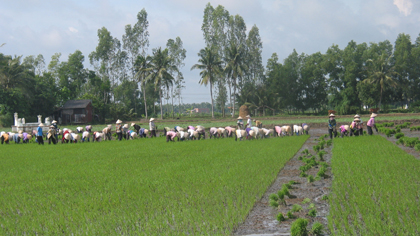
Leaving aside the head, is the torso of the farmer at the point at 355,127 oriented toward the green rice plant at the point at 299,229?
yes

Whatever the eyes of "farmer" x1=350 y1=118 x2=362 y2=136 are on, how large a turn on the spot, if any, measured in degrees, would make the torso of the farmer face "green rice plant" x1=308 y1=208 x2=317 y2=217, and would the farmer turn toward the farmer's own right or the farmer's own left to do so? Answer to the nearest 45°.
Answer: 0° — they already face it

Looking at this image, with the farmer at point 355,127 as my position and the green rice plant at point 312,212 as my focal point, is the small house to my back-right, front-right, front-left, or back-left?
back-right

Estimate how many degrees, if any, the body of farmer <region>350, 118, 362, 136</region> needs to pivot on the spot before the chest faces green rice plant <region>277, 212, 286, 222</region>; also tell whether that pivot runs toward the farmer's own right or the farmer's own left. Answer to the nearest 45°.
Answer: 0° — they already face it

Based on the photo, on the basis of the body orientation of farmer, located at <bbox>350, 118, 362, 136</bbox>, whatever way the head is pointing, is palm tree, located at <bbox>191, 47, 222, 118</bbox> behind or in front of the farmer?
behind

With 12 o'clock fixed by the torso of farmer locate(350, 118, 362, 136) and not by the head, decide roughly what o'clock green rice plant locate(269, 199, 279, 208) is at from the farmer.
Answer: The green rice plant is roughly at 12 o'clock from the farmer.

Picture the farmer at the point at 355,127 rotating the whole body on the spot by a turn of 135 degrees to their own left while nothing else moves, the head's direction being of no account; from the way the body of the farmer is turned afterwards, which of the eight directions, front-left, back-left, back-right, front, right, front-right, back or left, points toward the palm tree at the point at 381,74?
front-left

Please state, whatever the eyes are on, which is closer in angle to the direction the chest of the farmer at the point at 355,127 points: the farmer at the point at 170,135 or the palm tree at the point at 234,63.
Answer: the farmer

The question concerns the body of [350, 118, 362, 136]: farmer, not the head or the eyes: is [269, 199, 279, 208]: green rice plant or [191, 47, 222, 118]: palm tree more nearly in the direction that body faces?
the green rice plant

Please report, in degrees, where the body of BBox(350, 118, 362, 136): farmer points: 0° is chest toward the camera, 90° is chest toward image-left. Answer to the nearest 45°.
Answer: approximately 0°

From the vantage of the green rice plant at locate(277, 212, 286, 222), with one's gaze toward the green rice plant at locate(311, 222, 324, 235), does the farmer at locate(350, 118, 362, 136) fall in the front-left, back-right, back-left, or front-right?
back-left

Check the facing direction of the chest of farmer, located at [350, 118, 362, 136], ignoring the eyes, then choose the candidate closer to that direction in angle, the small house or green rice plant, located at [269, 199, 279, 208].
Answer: the green rice plant

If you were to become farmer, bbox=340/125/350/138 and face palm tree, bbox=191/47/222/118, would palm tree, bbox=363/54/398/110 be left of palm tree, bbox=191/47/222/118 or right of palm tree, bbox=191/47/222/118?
right
